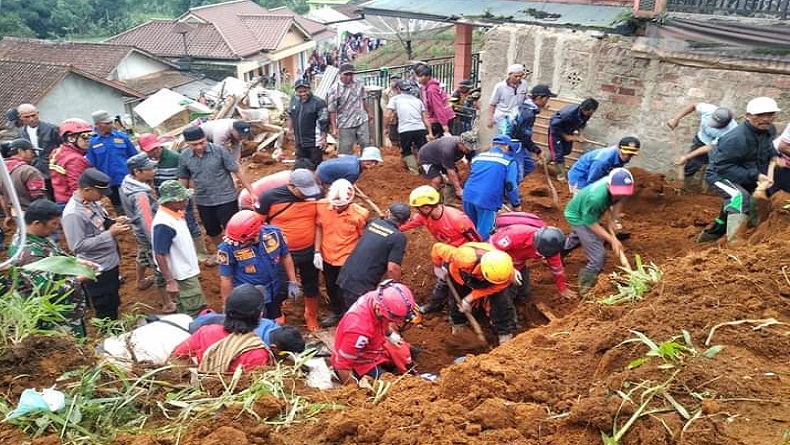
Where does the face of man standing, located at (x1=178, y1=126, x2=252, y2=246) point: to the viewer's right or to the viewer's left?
to the viewer's right

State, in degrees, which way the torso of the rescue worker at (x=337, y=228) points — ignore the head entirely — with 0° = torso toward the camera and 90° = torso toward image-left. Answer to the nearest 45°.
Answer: approximately 0°

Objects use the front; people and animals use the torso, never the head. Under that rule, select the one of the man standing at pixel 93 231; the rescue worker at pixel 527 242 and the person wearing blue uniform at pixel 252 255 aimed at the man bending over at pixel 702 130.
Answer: the man standing at pixel 93 231

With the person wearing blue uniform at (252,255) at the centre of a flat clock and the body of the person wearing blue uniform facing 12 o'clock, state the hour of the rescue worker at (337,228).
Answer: The rescue worker is roughly at 8 o'clock from the person wearing blue uniform.

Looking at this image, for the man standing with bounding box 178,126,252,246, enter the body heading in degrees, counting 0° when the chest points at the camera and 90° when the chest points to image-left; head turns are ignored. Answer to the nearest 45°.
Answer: approximately 0°
